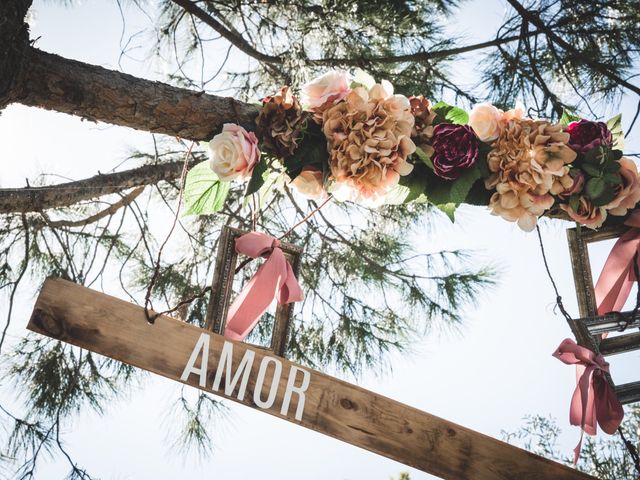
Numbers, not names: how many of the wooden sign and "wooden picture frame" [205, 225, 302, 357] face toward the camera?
2

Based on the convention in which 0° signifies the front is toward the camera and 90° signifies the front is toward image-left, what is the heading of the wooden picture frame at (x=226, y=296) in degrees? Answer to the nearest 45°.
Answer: approximately 0°

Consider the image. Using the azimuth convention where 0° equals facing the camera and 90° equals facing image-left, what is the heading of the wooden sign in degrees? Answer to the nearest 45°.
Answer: approximately 0°
